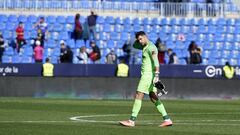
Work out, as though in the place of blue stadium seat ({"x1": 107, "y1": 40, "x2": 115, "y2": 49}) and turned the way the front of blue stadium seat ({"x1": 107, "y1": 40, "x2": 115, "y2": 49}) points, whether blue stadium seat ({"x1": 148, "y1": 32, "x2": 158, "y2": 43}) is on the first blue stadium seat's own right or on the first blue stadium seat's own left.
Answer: on the first blue stadium seat's own left

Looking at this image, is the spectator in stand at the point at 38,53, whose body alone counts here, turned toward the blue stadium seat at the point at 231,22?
no

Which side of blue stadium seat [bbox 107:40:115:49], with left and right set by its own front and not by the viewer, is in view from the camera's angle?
front

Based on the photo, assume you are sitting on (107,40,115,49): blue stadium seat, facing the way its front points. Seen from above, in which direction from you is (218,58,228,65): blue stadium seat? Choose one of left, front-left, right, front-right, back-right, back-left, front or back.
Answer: left

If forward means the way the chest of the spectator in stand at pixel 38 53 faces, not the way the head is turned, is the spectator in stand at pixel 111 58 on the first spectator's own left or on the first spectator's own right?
on the first spectator's own left

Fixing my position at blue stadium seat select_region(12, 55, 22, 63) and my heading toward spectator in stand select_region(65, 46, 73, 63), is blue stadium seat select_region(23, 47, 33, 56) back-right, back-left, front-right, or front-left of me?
front-left

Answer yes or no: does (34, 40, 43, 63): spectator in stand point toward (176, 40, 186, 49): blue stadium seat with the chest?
no

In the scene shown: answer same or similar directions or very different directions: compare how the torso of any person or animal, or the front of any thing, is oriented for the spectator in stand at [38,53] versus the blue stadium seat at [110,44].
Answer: same or similar directions

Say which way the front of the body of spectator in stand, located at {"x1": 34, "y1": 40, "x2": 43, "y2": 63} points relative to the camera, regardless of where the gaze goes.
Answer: toward the camera

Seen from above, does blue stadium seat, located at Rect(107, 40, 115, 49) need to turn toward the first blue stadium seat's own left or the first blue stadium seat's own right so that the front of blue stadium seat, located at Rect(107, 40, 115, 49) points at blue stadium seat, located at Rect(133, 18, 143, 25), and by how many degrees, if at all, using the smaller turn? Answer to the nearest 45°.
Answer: approximately 135° to the first blue stadium seat's own left

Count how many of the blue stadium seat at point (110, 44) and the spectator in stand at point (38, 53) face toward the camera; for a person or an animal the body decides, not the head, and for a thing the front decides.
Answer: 2
